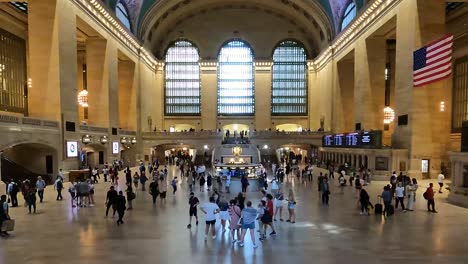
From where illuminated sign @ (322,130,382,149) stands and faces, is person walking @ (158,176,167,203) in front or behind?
in front

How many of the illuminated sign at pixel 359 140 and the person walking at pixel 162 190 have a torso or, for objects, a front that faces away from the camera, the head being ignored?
1

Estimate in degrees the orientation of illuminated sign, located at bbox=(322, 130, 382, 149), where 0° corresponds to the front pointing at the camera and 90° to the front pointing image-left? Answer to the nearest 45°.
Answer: approximately 45°

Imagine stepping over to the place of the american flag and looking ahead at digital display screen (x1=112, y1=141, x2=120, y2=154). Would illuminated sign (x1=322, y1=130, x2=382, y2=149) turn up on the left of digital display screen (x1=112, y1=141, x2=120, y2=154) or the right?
right

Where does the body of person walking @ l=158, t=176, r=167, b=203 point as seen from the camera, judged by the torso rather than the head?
away from the camera

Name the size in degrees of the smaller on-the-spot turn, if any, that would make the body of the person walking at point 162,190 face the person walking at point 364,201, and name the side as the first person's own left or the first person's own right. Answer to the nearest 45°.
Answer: approximately 135° to the first person's own right

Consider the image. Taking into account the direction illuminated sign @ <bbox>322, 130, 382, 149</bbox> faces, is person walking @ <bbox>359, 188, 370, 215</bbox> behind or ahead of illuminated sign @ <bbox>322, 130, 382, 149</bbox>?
ahead

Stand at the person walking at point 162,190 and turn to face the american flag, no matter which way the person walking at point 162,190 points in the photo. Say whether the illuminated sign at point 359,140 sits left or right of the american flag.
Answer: left

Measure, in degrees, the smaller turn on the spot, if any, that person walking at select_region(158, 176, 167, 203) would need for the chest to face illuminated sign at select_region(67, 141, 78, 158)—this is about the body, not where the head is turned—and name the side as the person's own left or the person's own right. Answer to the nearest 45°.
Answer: approximately 45° to the person's own left

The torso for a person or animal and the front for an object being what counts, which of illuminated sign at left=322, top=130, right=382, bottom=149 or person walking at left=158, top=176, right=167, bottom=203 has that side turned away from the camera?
the person walking
